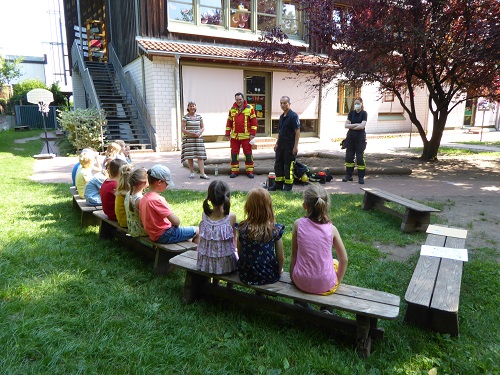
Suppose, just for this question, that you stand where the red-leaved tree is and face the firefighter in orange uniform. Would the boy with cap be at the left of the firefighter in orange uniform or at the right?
left

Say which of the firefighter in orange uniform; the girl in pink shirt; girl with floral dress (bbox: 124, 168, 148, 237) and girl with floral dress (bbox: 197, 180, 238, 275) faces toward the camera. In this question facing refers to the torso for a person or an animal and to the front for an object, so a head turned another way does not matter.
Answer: the firefighter in orange uniform

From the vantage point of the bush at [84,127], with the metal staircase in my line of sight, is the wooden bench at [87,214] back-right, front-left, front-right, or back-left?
back-right

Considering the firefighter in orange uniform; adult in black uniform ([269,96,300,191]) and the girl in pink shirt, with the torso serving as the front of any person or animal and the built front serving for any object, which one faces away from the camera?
the girl in pink shirt

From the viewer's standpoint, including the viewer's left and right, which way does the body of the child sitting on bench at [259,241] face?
facing away from the viewer

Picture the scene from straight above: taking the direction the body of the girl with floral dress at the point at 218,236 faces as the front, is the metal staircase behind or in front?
in front

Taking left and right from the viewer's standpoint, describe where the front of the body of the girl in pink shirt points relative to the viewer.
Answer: facing away from the viewer

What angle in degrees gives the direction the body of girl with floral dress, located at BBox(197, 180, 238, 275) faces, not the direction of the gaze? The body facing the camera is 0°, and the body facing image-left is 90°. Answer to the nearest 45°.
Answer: approximately 180°

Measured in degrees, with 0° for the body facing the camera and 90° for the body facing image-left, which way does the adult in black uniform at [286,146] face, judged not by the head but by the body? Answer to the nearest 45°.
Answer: approximately 45°

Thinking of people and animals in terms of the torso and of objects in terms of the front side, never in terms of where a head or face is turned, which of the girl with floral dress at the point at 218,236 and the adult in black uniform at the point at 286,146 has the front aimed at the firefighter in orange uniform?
the girl with floral dress

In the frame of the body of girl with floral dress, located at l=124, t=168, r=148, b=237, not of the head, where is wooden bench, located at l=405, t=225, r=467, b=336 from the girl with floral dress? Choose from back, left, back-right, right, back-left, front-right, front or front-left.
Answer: right

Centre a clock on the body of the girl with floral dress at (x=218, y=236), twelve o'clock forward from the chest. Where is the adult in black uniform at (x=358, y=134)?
The adult in black uniform is roughly at 1 o'clock from the girl with floral dress.

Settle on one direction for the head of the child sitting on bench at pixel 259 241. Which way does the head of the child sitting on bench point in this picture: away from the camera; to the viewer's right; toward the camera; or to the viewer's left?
away from the camera

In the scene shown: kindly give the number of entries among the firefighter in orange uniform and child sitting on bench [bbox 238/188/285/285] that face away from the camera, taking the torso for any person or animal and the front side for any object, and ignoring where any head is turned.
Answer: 1

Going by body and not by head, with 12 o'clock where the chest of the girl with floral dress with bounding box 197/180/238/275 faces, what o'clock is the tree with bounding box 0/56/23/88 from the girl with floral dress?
The tree is roughly at 11 o'clock from the girl with floral dress.
